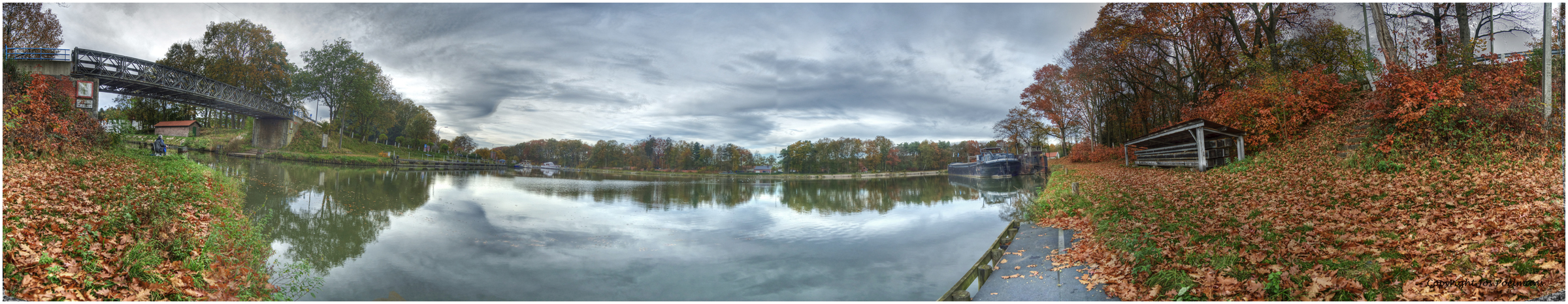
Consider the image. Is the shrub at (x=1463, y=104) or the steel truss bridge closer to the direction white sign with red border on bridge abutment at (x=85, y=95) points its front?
the shrub

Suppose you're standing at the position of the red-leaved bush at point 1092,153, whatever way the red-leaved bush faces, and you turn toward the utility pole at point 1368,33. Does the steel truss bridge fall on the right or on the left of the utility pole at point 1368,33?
right

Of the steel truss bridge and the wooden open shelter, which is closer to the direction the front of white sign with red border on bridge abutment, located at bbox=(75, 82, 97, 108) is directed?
the wooden open shelter

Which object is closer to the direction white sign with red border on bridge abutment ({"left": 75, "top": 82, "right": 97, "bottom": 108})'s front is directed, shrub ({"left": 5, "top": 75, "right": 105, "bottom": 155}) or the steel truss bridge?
the shrub

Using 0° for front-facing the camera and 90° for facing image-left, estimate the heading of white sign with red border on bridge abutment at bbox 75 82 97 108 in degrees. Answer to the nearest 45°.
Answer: approximately 0°

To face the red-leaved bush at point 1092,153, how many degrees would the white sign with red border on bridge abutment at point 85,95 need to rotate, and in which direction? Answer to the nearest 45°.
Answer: approximately 45° to its left

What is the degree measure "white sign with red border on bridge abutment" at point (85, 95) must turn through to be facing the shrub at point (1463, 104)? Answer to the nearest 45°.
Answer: approximately 45° to its left
